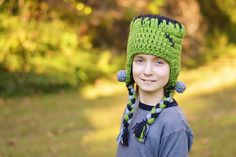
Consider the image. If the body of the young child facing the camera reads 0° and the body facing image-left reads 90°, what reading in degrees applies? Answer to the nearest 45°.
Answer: approximately 45°
